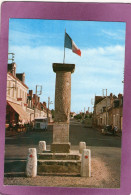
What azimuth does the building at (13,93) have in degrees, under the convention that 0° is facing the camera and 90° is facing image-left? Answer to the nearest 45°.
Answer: approximately 315°

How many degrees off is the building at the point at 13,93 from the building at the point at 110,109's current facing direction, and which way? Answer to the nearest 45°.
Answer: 0° — it already faces it

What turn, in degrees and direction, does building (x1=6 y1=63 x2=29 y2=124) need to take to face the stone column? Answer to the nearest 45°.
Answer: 0° — it already faces it

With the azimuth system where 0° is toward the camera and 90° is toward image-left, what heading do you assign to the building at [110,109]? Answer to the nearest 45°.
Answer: approximately 45°

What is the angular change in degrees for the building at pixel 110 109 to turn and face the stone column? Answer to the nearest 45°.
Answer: approximately 45° to its left
